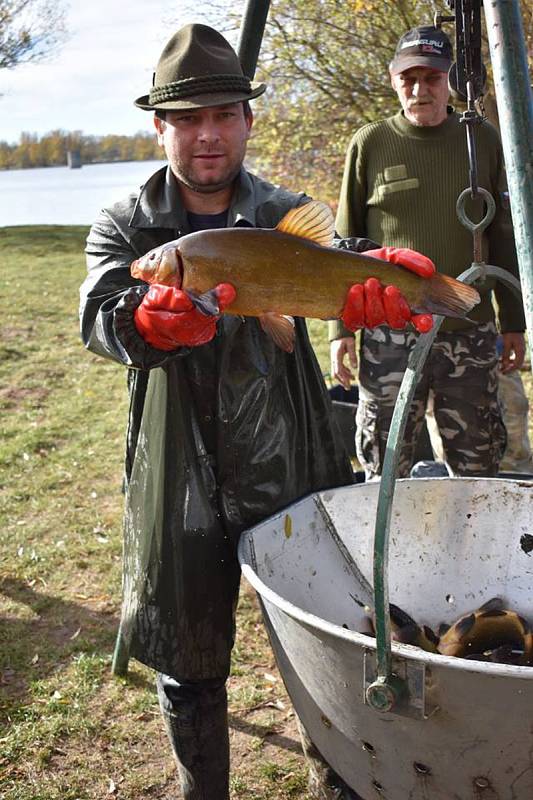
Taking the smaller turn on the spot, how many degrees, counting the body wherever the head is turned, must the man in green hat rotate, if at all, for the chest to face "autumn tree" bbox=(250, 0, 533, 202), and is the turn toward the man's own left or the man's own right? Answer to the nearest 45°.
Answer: approximately 180°

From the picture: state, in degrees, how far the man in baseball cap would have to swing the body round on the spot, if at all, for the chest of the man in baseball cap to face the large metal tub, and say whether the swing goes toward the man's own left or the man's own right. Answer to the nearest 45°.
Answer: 0° — they already face it

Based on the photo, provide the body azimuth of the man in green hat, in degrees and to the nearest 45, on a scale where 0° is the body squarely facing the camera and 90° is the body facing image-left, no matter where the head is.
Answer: approximately 0°

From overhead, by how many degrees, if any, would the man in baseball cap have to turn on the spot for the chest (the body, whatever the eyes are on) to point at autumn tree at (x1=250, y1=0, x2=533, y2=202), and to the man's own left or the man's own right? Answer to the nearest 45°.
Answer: approximately 180°

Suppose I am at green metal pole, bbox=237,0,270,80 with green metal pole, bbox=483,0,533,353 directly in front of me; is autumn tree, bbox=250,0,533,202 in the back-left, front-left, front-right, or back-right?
back-left

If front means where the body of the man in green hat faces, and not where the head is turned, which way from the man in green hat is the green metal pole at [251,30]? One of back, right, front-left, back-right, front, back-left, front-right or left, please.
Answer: back

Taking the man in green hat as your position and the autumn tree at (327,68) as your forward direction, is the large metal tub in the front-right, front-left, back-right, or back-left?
back-right

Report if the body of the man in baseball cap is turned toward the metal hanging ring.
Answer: yes

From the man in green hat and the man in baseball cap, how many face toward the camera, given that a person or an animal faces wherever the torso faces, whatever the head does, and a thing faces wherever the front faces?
2
